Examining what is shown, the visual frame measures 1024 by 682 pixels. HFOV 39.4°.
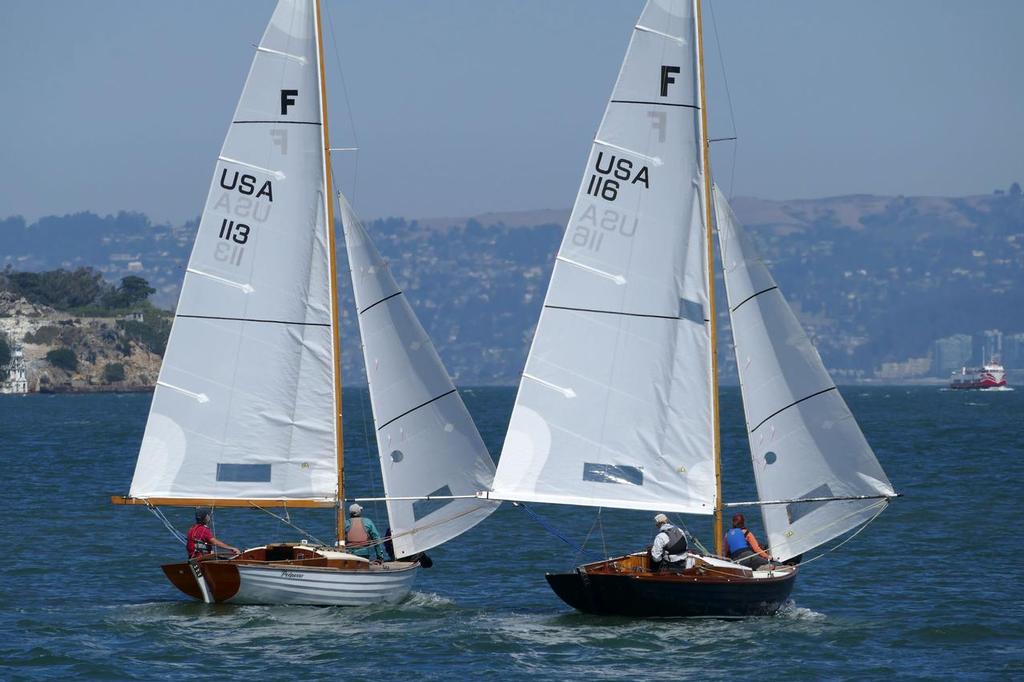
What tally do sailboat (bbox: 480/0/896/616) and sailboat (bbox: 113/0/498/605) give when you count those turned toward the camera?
0

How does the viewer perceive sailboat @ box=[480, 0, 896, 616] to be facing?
facing away from the viewer and to the right of the viewer

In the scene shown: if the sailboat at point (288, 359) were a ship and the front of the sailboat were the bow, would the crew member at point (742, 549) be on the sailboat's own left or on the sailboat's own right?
on the sailboat's own right

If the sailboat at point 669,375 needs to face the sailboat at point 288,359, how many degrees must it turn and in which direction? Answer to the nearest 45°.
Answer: approximately 135° to its left

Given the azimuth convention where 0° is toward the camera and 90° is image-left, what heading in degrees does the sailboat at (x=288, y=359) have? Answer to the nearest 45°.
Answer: approximately 225°

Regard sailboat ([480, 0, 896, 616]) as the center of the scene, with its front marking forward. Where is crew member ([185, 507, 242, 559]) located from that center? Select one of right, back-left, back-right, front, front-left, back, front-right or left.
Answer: back-left
